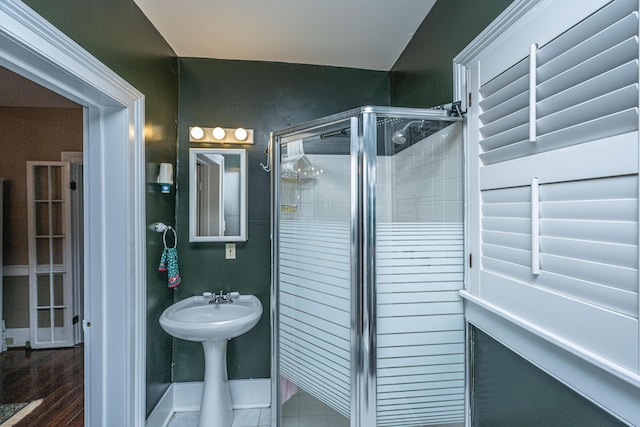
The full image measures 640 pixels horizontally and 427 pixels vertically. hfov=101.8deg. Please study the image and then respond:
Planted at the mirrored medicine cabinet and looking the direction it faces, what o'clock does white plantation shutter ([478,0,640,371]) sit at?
The white plantation shutter is roughly at 11 o'clock from the mirrored medicine cabinet.

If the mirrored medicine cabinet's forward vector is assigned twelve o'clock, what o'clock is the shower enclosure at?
The shower enclosure is roughly at 11 o'clock from the mirrored medicine cabinet.

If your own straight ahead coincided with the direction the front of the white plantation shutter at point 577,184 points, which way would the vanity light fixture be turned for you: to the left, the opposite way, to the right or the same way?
to the left

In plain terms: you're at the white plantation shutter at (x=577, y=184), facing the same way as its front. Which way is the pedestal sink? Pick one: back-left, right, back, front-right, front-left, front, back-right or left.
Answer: front-right

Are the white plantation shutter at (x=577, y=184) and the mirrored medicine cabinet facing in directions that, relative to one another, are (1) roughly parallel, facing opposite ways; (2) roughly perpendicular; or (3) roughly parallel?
roughly perpendicular

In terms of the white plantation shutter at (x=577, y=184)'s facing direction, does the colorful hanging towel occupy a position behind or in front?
in front

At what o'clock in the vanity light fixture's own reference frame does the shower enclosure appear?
The shower enclosure is roughly at 11 o'clock from the vanity light fixture.

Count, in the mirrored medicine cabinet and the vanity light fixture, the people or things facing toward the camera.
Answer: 2

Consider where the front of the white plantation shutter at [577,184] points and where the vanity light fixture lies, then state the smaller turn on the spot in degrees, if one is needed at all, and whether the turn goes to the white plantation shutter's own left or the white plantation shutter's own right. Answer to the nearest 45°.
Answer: approximately 45° to the white plantation shutter's own right
